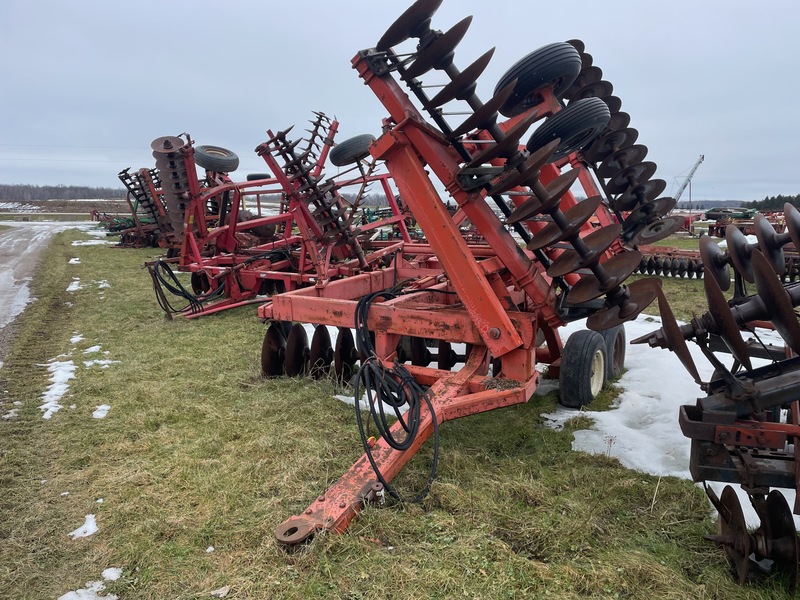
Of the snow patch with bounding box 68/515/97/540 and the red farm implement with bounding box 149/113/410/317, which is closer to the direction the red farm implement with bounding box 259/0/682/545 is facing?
the snow patch

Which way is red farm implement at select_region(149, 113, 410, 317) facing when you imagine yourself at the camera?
facing the viewer and to the left of the viewer

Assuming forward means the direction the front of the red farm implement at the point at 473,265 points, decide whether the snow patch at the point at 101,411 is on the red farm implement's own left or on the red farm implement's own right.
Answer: on the red farm implement's own right

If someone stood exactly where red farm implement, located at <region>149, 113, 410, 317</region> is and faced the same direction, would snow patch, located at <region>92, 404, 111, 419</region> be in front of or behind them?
in front

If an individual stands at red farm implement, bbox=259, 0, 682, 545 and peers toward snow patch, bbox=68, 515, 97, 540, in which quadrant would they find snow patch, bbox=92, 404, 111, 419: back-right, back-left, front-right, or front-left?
front-right

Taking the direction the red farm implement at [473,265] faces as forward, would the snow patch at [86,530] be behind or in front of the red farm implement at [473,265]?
in front

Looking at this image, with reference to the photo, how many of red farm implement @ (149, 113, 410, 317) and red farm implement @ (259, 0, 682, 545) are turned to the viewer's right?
0

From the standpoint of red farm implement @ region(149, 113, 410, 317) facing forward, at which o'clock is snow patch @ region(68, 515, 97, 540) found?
The snow patch is roughly at 11 o'clock from the red farm implement.

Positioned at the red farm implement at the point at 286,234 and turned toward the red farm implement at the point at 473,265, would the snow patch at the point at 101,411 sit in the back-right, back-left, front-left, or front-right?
front-right

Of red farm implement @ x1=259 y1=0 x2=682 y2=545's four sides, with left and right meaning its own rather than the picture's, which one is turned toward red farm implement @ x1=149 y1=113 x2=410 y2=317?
right
